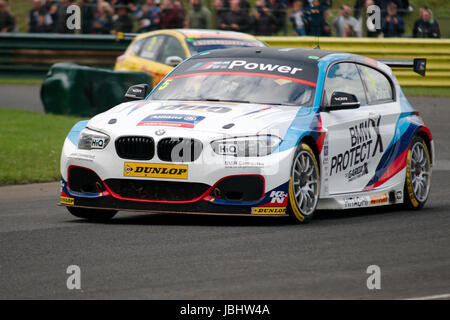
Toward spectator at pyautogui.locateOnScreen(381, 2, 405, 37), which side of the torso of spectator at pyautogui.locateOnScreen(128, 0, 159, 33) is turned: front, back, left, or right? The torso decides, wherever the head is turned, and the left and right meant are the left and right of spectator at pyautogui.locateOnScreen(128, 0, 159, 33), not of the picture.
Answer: left

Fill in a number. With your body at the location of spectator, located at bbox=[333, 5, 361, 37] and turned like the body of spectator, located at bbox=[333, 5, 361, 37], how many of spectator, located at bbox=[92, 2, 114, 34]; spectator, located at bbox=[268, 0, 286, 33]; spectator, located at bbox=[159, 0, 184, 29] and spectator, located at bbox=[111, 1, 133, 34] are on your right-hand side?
4

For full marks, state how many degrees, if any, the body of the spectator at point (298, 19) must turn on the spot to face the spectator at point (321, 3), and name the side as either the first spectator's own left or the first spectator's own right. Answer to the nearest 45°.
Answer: approximately 45° to the first spectator's own left

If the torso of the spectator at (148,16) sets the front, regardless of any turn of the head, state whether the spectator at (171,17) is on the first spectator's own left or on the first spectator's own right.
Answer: on the first spectator's own left

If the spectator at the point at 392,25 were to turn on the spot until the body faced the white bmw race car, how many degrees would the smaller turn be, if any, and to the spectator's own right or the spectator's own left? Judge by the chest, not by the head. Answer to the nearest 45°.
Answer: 0° — they already face it

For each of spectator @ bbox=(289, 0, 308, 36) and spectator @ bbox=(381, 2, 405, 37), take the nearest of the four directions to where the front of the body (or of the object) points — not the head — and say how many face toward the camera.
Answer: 2

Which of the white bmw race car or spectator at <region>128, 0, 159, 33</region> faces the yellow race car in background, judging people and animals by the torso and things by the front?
the spectator

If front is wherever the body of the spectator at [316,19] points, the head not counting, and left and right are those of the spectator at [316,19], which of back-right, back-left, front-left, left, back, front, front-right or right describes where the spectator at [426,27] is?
back-left
